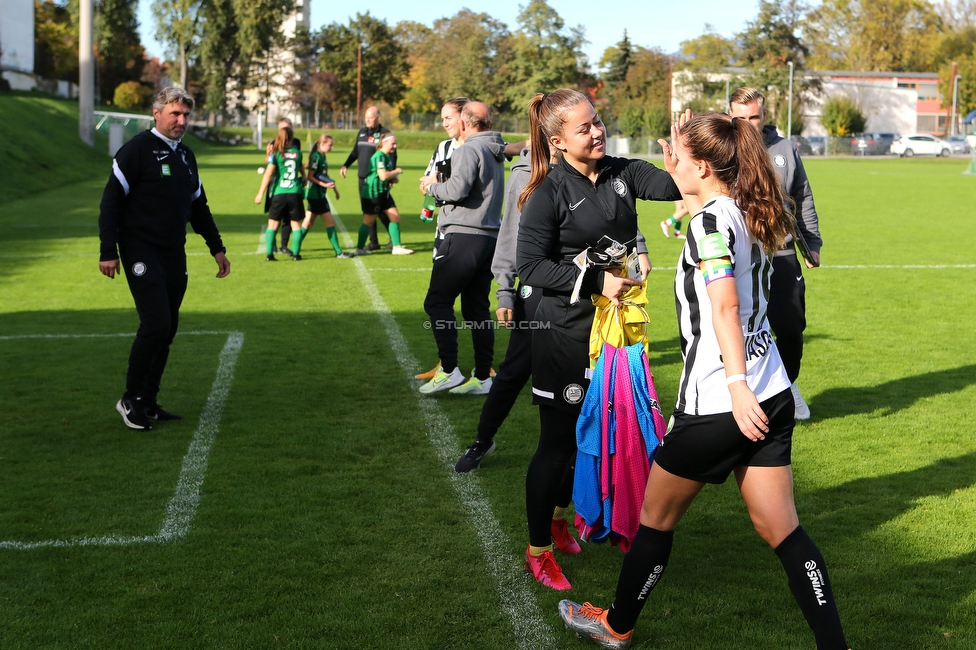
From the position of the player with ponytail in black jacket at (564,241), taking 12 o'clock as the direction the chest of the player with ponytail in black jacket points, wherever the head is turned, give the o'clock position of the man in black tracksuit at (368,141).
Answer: The man in black tracksuit is roughly at 7 o'clock from the player with ponytail in black jacket.

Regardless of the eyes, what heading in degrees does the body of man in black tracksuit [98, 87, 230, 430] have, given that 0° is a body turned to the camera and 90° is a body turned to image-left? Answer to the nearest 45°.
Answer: approximately 315°

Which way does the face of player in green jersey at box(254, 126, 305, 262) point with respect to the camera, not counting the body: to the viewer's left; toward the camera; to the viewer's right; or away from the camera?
away from the camera

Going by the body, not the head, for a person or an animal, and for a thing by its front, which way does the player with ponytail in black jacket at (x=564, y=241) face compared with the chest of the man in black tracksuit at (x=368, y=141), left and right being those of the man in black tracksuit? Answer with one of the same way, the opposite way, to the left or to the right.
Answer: to the left

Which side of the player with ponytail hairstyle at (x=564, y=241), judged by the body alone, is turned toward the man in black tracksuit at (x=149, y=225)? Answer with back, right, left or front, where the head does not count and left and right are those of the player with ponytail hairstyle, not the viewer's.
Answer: back

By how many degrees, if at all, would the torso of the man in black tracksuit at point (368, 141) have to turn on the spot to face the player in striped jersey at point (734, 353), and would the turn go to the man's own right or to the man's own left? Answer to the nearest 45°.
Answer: approximately 45° to the man's own left

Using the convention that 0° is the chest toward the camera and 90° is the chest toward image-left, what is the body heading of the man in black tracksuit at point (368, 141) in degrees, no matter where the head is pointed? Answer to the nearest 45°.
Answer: approximately 45°

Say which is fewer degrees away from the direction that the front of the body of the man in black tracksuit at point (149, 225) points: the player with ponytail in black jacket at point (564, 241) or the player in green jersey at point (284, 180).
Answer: the player with ponytail in black jacket

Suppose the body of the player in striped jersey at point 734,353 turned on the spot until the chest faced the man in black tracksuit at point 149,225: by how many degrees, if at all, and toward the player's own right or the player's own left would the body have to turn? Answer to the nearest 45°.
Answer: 0° — they already face them

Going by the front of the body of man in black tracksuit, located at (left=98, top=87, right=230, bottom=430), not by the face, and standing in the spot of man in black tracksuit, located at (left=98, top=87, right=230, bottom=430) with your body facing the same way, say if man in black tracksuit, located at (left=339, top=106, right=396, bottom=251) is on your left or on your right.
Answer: on your left

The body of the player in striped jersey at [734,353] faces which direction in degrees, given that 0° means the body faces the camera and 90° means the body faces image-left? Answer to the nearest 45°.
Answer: approximately 135°
